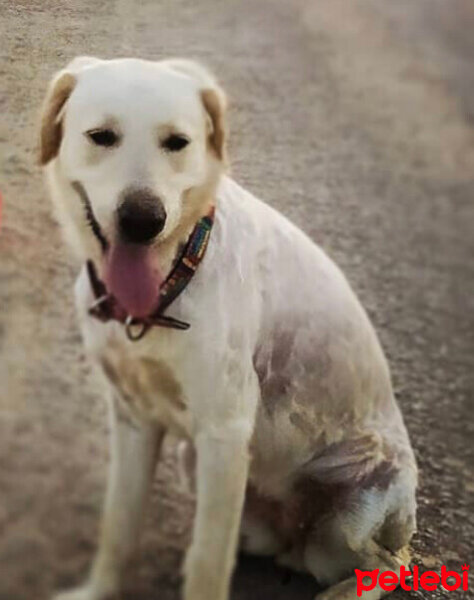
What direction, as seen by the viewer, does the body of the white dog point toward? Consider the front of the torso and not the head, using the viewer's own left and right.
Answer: facing the viewer and to the left of the viewer
